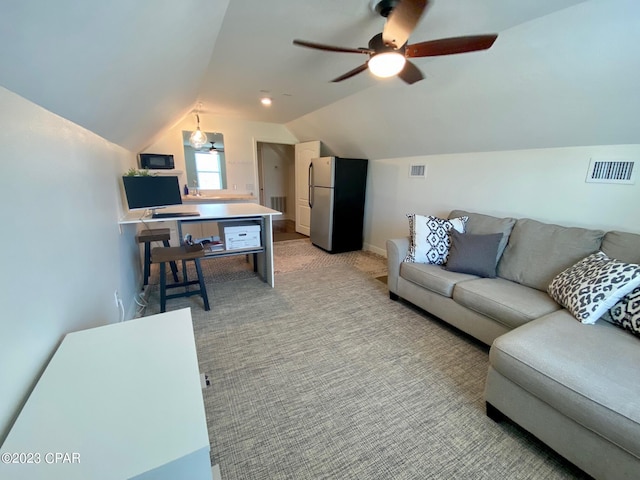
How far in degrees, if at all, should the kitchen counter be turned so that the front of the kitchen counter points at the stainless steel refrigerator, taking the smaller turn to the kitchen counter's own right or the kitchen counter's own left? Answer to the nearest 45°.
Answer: approximately 45° to the kitchen counter's own left

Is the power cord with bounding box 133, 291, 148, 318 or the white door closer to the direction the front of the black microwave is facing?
the power cord

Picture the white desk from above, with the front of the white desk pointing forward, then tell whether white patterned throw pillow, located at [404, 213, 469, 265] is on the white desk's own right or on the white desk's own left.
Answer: on the white desk's own left

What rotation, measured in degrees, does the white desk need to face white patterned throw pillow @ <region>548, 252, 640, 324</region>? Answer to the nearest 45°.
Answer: approximately 45° to its left

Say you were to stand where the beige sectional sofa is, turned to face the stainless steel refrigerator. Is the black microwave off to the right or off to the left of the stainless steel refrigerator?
left

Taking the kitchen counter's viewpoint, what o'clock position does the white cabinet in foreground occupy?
The white cabinet in foreground is roughly at 12 o'clock from the kitchen counter.

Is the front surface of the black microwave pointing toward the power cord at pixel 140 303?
yes

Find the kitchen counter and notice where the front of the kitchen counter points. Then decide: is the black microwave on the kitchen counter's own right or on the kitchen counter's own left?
on the kitchen counter's own right

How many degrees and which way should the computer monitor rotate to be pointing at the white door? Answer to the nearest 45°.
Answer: approximately 135° to its left

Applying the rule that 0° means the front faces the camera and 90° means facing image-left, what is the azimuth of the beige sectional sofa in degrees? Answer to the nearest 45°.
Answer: approximately 45°

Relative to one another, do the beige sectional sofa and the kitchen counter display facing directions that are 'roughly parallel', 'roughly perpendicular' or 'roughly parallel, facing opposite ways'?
roughly perpendicular
